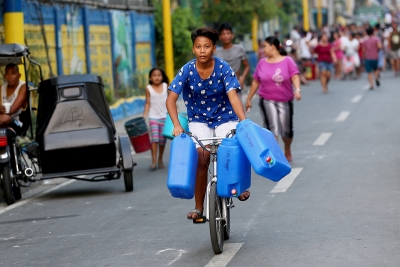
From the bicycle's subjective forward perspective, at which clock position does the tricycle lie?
The tricycle is roughly at 5 o'clock from the bicycle.

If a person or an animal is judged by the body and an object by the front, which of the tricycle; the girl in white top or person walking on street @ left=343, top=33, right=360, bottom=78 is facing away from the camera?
the tricycle

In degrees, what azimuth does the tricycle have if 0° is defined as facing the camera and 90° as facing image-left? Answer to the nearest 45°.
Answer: approximately 180°

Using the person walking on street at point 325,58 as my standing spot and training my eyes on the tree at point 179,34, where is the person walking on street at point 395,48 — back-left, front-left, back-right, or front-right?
back-right

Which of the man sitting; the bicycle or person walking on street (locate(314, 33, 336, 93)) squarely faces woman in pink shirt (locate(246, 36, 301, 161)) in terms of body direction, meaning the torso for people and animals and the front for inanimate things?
the person walking on street

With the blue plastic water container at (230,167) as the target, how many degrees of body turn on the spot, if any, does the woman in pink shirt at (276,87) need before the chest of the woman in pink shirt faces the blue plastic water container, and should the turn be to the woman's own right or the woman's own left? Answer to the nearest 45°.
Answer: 0° — they already face it
